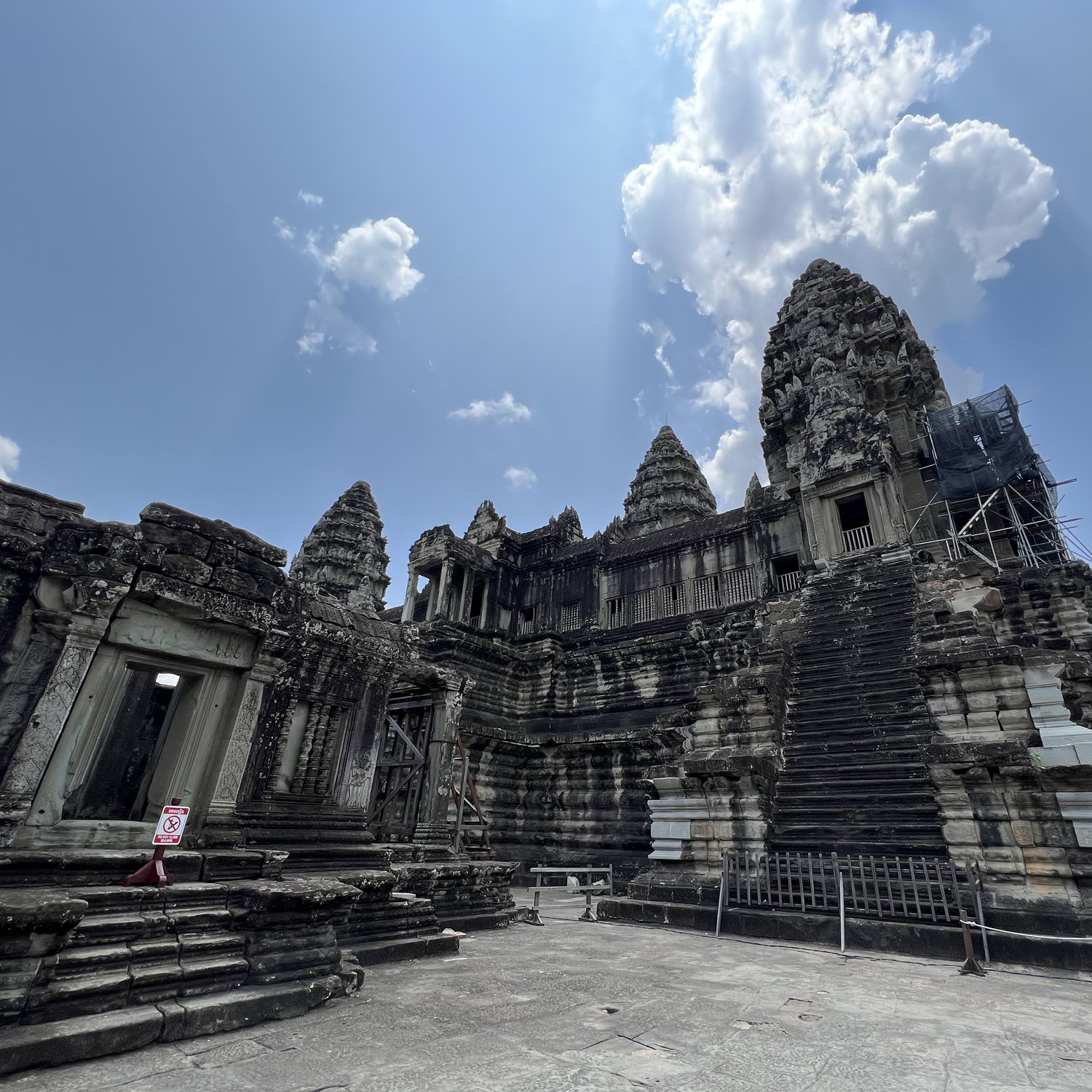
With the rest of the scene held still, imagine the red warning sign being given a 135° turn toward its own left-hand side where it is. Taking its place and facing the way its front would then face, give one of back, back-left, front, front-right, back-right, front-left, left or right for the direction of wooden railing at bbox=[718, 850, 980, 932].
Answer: front-right

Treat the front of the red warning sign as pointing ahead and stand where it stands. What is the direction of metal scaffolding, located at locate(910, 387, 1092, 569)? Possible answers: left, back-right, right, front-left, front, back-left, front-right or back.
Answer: left

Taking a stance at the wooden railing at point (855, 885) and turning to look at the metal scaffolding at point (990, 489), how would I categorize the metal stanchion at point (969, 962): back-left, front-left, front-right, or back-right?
back-right

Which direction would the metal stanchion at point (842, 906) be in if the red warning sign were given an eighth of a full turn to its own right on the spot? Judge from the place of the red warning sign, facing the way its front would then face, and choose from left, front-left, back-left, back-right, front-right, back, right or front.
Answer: back-left

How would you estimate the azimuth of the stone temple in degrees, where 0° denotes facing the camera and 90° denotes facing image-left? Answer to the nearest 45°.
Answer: approximately 0°

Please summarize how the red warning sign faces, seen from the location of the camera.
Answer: facing the viewer
